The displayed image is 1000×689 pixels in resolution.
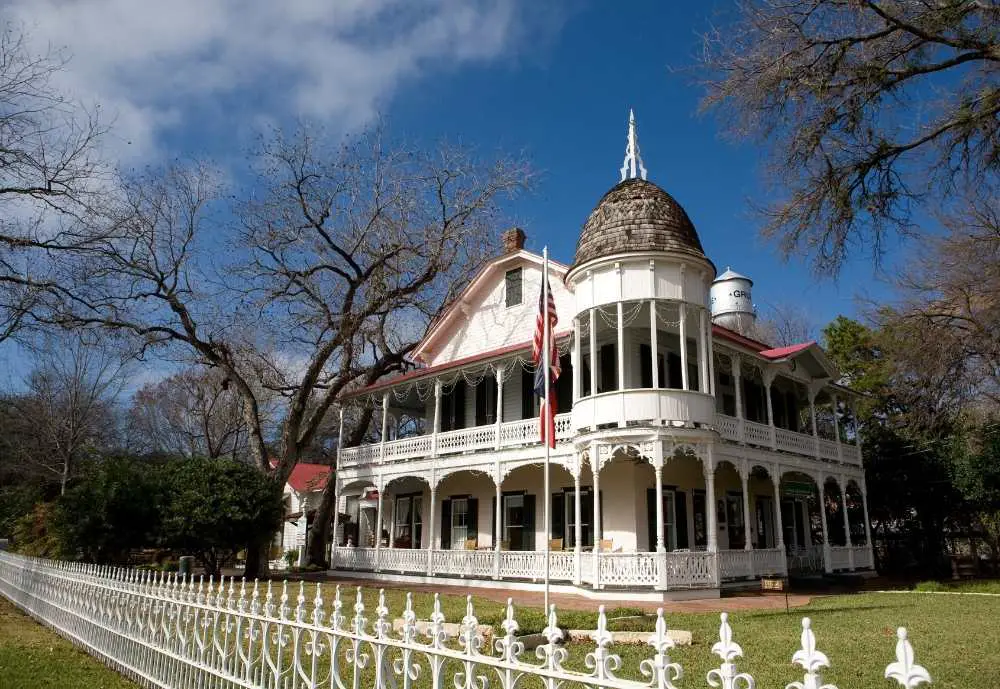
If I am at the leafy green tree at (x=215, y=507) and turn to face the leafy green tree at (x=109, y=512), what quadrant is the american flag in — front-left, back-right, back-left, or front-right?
back-left

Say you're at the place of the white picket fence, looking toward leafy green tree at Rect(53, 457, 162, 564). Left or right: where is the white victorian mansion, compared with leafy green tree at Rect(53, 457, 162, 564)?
right
